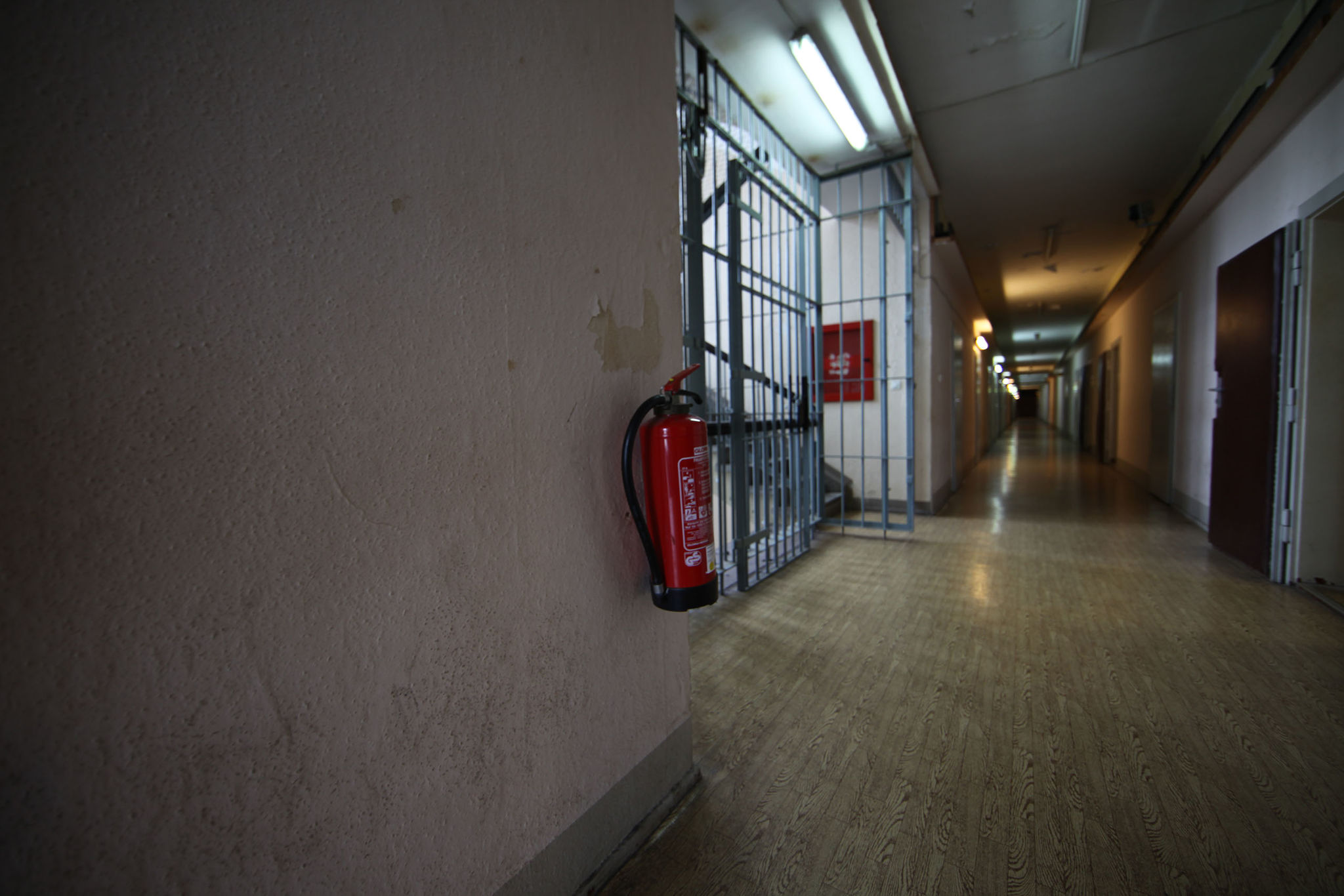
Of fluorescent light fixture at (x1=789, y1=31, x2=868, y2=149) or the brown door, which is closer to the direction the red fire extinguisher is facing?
the brown door

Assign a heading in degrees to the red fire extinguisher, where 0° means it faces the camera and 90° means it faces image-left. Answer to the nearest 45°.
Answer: approximately 315°

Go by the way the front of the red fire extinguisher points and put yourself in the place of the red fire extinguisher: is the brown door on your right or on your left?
on your left

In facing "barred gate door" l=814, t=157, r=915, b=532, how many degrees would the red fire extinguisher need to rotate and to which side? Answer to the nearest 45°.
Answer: approximately 90° to its left

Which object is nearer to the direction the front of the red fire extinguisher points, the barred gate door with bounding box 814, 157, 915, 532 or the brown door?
the brown door

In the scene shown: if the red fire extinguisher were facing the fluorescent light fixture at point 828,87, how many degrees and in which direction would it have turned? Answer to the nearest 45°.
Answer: approximately 90° to its left

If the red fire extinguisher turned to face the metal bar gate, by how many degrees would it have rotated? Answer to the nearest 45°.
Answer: approximately 135° to its left
